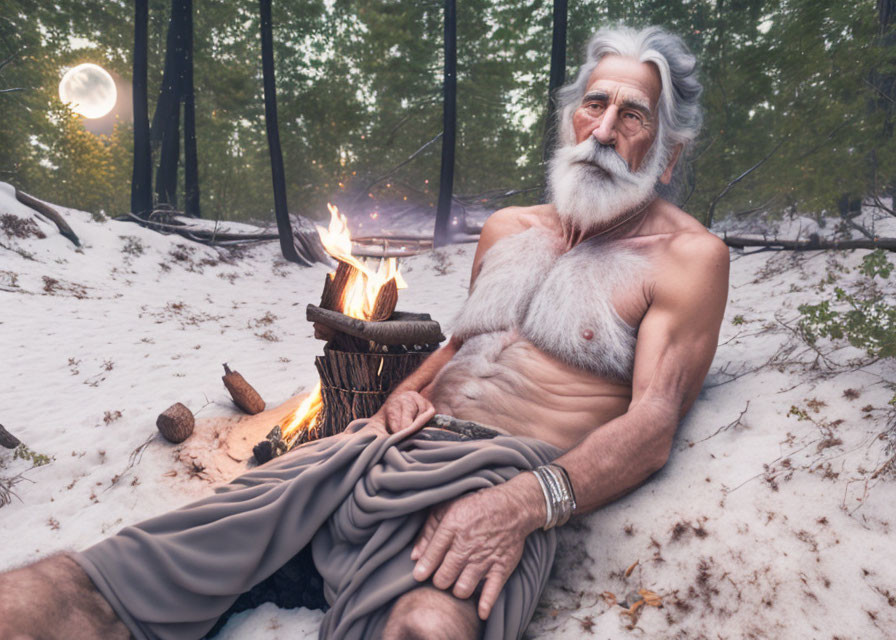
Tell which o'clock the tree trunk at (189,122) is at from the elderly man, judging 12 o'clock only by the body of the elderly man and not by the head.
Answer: The tree trunk is roughly at 4 o'clock from the elderly man.

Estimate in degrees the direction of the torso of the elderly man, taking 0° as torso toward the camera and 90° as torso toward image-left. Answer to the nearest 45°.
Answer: approximately 45°

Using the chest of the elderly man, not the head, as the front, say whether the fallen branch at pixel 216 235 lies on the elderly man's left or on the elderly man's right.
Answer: on the elderly man's right

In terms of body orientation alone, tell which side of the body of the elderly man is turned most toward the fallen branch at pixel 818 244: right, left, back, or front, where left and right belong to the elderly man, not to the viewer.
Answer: back

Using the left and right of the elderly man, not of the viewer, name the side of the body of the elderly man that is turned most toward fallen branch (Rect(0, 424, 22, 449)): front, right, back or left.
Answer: right

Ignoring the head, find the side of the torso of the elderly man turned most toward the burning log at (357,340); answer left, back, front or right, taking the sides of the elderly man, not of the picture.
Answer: right

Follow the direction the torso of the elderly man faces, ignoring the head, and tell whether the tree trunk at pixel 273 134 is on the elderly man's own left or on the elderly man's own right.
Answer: on the elderly man's own right
